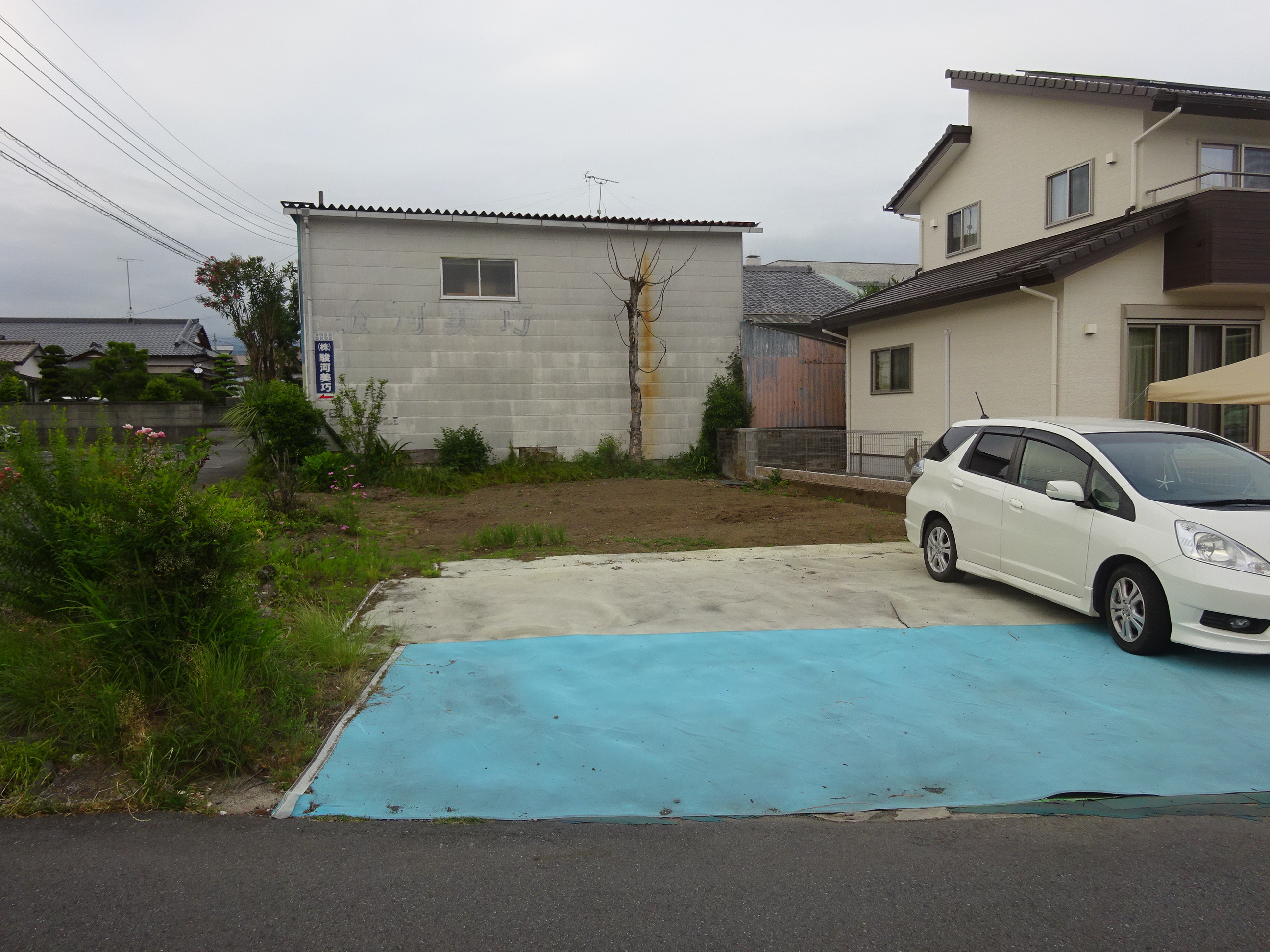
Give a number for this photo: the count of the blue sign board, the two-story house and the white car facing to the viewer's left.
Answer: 0

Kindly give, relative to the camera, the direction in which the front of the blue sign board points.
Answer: facing the viewer

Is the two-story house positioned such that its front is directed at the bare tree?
no

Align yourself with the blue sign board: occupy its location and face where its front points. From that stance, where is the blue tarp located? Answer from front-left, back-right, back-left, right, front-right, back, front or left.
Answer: front

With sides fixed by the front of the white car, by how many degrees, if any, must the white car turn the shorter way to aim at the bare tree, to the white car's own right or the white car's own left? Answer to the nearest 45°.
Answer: approximately 180°

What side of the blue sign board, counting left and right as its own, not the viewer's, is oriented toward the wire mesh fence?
left

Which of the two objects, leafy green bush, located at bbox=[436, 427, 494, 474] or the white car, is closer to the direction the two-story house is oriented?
the white car

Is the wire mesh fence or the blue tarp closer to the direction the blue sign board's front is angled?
the blue tarp

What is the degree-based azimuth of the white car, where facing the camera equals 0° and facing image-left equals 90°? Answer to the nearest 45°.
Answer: approximately 315°

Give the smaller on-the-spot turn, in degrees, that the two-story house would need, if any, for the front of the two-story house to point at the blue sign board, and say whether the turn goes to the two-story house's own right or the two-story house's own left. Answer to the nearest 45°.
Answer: approximately 135° to the two-story house's own right

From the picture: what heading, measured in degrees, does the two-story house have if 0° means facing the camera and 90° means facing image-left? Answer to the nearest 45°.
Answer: approximately 315°

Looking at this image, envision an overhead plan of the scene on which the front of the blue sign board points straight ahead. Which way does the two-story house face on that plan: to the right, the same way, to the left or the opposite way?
the same way

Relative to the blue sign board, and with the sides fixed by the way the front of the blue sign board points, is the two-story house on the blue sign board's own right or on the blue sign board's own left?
on the blue sign board's own left

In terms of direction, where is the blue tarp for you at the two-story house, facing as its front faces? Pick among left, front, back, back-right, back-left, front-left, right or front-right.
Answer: front-right
